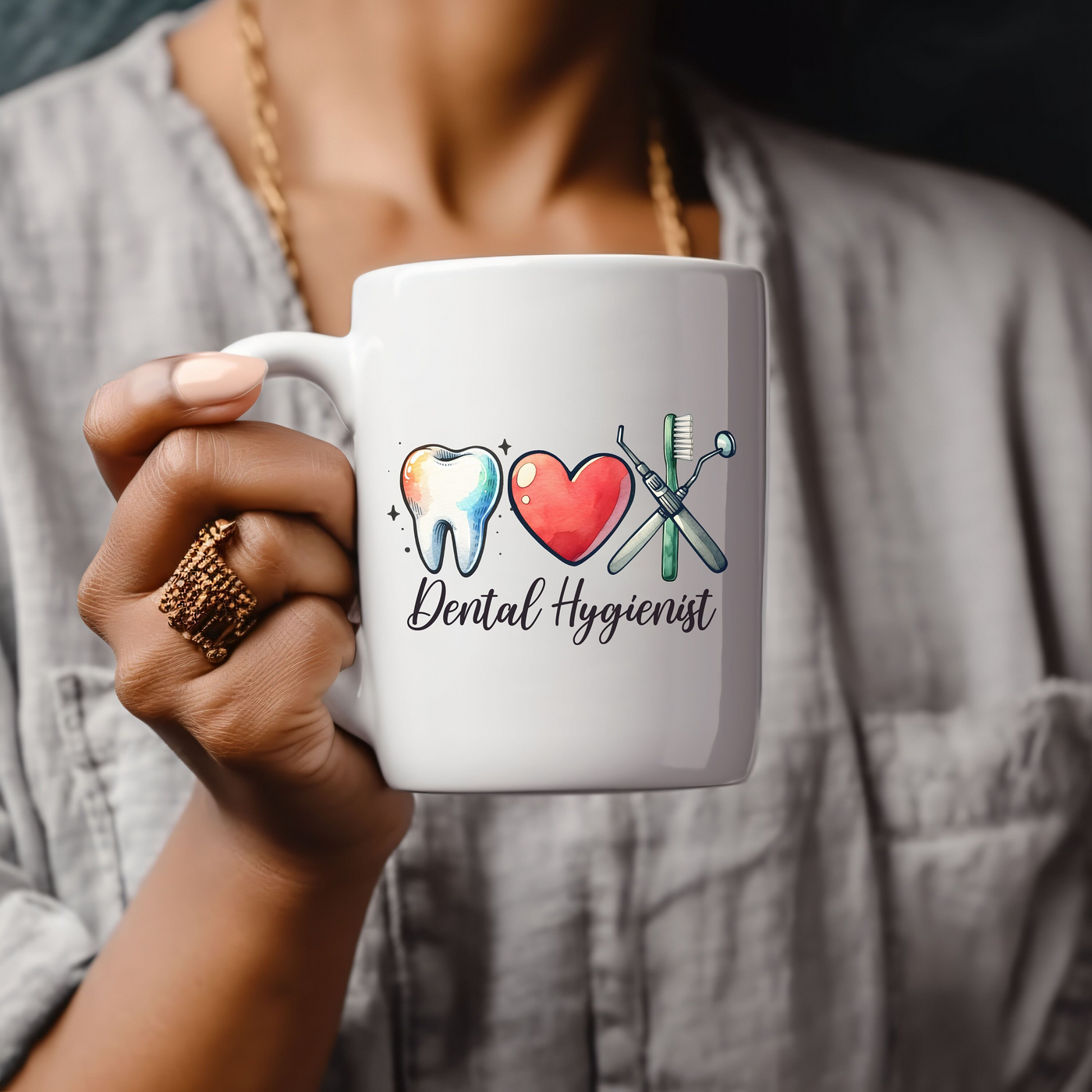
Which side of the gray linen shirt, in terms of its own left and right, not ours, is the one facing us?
front
